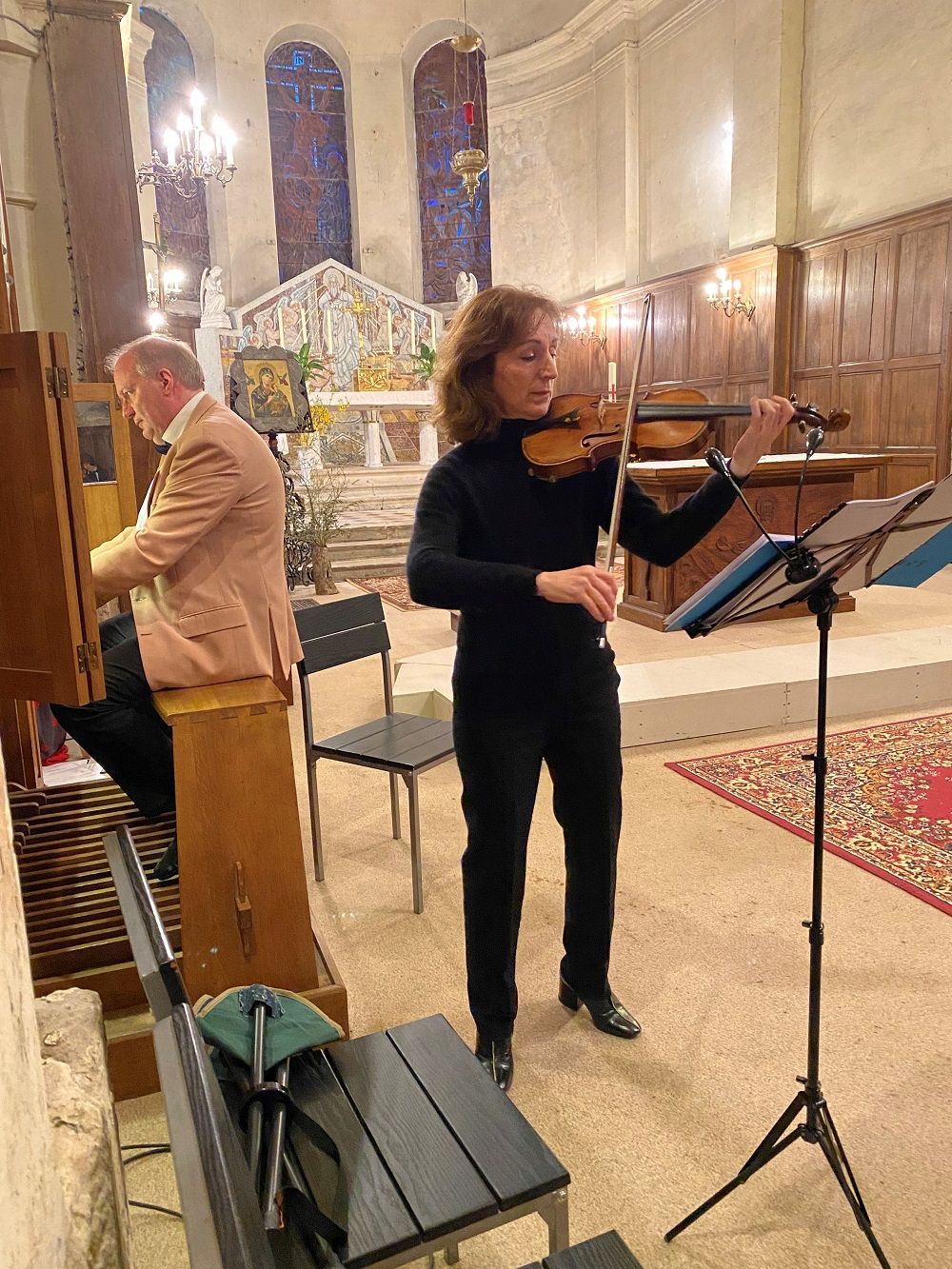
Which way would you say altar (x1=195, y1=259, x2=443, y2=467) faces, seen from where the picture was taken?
facing the viewer

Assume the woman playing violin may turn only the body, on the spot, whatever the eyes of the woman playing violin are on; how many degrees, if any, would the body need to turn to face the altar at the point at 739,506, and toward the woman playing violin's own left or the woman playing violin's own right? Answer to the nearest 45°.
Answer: approximately 135° to the woman playing violin's own left

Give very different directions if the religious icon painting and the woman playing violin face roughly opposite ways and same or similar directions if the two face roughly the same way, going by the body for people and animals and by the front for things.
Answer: same or similar directions

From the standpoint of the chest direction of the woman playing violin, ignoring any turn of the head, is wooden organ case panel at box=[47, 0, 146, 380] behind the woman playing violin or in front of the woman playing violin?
behind

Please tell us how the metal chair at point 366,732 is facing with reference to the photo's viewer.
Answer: facing the viewer and to the right of the viewer

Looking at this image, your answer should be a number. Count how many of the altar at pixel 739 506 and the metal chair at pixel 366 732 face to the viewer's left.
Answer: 0

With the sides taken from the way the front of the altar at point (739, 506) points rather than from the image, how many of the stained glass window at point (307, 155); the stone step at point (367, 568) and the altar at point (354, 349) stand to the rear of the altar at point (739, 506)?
3

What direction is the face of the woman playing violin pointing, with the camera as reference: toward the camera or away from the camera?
toward the camera

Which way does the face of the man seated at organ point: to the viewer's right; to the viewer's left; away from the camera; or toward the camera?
to the viewer's left

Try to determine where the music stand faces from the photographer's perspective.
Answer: facing away from the viewer and to the left of the viewer

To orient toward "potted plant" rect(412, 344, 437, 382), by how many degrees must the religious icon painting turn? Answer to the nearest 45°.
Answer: approximately 180°

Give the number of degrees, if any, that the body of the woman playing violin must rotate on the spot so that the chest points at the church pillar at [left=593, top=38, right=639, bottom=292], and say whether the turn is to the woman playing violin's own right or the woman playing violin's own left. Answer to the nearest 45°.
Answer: approximately 135° to the woman playing violin's own left

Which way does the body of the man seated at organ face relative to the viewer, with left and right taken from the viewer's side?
facing to the left of the viewer

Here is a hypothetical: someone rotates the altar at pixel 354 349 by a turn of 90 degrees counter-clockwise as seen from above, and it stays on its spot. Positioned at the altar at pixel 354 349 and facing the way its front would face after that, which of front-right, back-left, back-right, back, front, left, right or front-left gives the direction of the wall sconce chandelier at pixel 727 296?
front-right

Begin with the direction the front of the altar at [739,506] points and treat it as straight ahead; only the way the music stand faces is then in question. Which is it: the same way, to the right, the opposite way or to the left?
the opposite way

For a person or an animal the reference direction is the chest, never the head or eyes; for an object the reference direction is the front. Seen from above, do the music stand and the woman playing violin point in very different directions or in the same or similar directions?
very different directions
